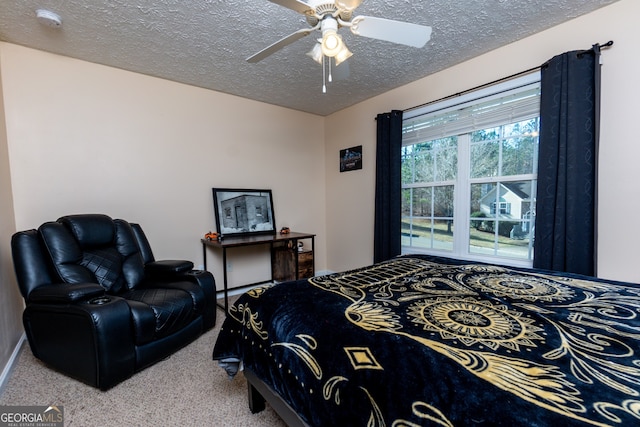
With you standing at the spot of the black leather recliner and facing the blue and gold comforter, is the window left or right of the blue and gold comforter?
left

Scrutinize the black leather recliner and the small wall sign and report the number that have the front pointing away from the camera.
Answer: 0

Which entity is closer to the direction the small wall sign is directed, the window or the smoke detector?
the smoke detector

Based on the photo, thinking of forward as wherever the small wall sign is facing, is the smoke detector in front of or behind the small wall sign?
in front

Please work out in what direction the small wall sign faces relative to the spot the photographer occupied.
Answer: facing the viewer and to the left of the viewer

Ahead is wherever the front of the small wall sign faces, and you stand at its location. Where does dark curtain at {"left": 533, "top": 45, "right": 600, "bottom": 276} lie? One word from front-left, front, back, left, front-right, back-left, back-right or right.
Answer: left

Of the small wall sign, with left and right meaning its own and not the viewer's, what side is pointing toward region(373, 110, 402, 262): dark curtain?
left

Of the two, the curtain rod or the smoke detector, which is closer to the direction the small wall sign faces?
the smoke detector

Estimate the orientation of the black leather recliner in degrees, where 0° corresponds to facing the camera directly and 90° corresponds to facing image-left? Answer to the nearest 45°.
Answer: approximately 315°

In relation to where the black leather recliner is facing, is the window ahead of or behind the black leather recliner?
ahead

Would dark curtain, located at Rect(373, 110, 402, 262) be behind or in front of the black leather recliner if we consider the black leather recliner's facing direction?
in front

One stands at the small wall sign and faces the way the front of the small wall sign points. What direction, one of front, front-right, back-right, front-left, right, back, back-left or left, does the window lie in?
left

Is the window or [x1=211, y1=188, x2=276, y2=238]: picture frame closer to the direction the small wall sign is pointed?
the picture frame

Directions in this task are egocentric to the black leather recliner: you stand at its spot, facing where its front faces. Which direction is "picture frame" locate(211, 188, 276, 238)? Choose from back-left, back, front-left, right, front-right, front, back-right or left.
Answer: left
